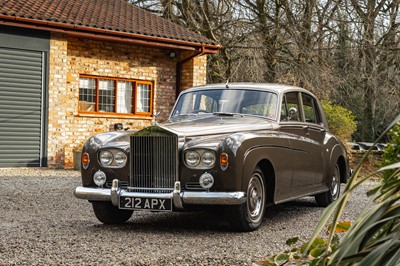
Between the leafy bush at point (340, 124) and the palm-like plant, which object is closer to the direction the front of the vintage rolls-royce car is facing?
the palm-like plant

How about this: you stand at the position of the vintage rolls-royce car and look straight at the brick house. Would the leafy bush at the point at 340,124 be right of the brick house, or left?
right

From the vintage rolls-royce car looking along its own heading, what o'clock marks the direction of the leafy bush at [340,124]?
The leafy bush is roughly at 5 o'clock from the vintage rolls-royce car.

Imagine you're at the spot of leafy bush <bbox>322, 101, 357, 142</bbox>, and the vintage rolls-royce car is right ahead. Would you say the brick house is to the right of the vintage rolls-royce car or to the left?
right

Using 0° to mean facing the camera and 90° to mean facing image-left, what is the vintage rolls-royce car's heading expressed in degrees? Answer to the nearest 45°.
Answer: approximately 45°

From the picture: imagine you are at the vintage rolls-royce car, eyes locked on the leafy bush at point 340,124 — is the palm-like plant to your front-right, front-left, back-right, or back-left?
back-right

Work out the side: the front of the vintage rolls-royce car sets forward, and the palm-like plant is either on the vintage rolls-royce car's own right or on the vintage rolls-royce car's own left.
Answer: on the vintage rolls-royce car's own left

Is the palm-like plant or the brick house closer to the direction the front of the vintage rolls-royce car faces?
the palm-like plant
